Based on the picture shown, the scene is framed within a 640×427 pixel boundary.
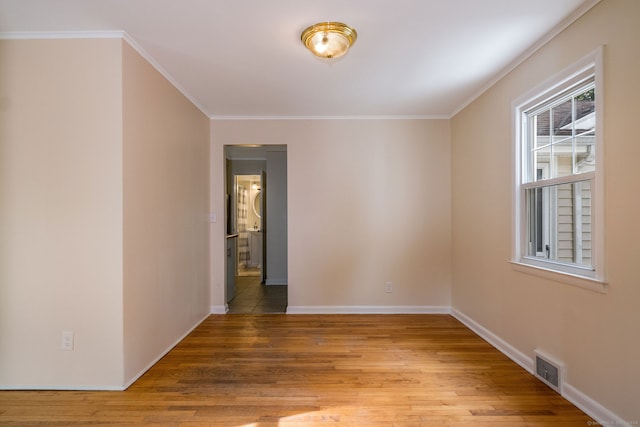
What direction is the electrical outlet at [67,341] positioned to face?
toward the camera

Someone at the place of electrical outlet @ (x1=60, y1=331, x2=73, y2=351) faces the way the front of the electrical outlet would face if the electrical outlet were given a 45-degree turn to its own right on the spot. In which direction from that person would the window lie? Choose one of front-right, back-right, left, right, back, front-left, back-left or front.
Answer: left
